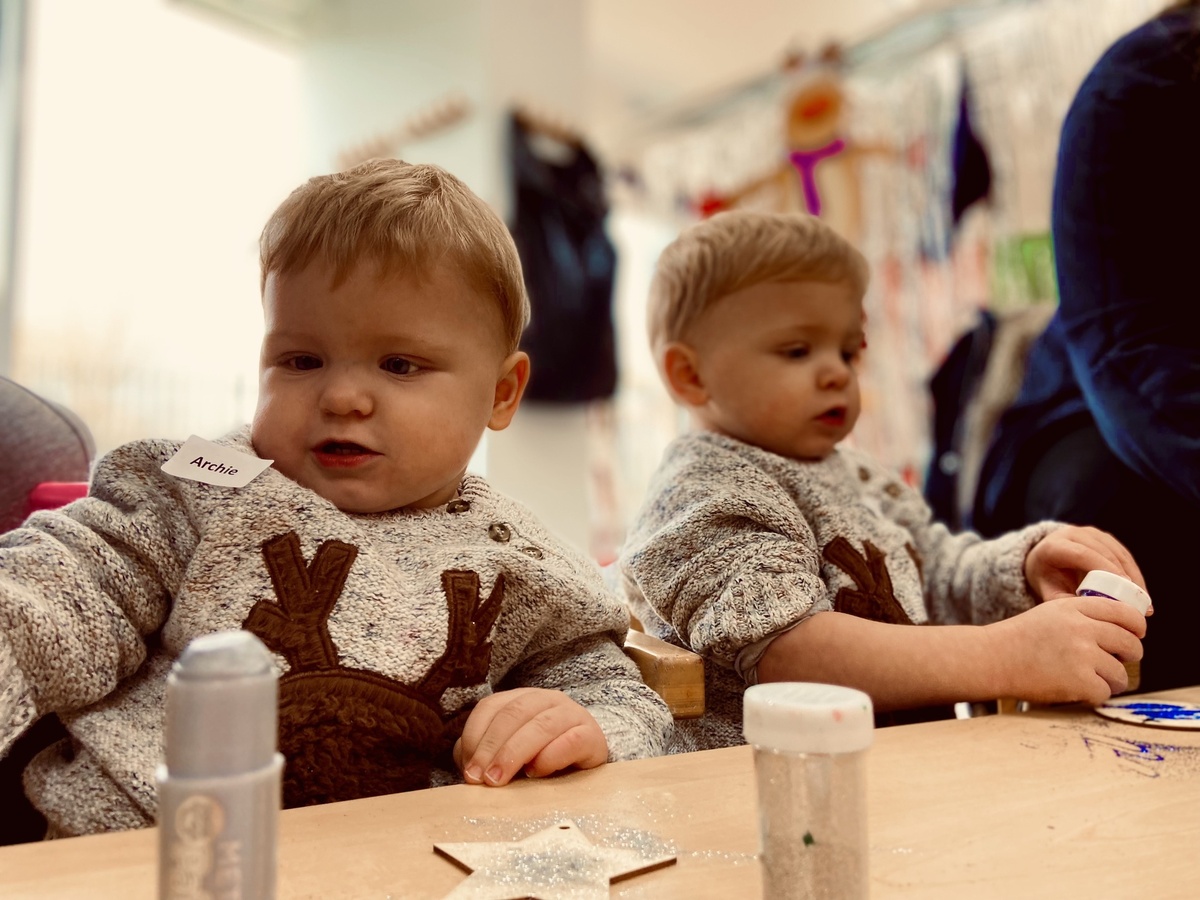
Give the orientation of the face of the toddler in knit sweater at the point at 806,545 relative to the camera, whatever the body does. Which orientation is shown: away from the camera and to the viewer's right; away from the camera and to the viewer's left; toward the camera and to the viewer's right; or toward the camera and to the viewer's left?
toward the camera and to the viewer's right

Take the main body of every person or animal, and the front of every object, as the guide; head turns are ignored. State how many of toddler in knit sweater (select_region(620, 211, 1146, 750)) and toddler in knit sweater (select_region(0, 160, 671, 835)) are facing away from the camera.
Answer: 0

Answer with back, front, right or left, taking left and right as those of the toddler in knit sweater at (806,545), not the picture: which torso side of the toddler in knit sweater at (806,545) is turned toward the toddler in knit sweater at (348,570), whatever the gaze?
right

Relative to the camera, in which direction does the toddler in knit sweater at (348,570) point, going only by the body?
toward the camera

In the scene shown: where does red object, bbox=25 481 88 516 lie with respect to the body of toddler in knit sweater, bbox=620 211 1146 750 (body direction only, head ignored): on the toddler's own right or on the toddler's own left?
on the toddler's own right

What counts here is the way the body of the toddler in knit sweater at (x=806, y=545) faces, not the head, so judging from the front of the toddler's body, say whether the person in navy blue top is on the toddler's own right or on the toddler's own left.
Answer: on the toddler's own left

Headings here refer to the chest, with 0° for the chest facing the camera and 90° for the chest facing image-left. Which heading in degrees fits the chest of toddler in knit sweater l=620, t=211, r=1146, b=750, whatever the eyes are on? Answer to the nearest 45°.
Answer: approximately 315°

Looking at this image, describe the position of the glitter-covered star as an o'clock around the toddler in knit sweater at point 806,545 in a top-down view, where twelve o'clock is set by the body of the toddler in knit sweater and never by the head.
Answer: The glitter-covered star is roughly at 2 o'clock from the toddler in knit sweater.

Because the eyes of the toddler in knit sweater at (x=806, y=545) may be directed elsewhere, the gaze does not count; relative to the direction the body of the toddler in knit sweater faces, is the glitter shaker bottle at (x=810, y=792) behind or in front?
in front
